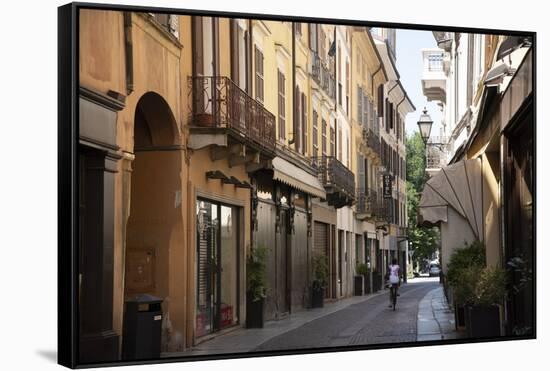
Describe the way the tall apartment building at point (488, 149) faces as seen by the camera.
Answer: facing to the left of the viewer

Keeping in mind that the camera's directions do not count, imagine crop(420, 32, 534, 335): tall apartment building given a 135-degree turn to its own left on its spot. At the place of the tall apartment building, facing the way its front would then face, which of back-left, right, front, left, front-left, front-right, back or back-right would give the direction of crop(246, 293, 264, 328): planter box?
right

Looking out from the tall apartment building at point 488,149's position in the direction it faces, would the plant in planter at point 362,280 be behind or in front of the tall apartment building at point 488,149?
in front

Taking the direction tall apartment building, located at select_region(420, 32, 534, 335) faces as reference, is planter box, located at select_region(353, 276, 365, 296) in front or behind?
in front

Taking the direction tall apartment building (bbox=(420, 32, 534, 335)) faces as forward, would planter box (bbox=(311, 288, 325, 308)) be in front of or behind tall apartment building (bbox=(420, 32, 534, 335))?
in front

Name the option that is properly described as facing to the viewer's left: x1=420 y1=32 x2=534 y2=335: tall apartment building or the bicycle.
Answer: the tall apartment building
